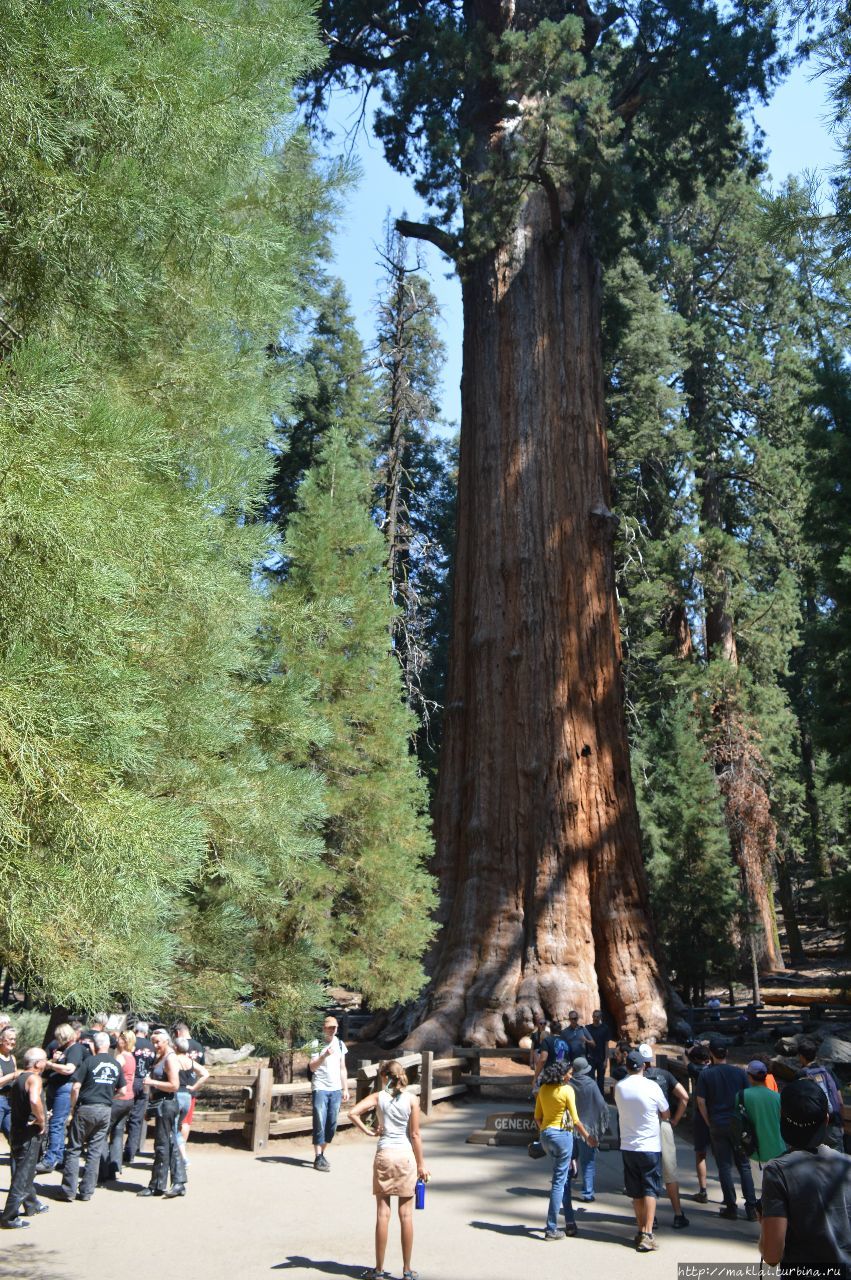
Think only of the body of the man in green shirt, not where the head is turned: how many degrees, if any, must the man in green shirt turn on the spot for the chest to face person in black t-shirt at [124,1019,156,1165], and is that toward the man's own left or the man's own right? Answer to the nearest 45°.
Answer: approximately 90° to the man's own left

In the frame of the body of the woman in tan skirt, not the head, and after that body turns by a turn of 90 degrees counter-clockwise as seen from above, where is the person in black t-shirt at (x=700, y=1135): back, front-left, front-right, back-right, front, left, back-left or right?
back-right

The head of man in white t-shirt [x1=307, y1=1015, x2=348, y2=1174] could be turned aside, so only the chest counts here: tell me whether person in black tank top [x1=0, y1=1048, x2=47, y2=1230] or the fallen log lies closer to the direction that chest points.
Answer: the person in black tank top

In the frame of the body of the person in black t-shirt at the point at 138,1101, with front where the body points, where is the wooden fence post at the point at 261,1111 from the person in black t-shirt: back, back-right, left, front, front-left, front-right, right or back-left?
left

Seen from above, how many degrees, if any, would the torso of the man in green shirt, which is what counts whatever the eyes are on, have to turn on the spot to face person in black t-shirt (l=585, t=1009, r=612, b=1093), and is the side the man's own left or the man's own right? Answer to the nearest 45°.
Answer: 0° — they already face them

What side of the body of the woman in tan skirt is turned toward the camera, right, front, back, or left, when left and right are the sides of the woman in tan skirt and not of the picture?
back

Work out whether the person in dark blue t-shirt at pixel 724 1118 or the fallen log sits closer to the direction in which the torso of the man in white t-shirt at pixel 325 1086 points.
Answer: the person in dark blue t-shirt

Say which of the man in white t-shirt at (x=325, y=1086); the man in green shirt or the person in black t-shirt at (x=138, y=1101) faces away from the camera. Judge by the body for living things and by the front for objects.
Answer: the man in green shirt

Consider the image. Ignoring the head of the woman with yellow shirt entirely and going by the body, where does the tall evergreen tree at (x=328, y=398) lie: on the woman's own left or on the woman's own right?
on the woman's own left

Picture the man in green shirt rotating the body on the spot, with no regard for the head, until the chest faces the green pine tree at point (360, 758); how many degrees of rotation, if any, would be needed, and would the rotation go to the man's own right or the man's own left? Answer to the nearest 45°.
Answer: approximately 45° to the man's own left

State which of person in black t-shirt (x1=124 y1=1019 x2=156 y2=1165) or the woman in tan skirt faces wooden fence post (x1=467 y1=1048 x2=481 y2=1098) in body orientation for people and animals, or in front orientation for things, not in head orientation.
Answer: the woman in tan skirt

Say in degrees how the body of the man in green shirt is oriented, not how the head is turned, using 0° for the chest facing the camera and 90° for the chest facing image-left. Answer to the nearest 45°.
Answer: approximately 180°

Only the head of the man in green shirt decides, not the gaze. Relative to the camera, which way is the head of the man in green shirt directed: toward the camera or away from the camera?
away from the camera

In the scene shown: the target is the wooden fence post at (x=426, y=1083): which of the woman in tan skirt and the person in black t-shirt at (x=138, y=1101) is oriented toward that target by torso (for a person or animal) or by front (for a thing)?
the woman in tan skirt

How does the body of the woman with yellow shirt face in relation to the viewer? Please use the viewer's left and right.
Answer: facing away from the viewer and to the right of the viewer

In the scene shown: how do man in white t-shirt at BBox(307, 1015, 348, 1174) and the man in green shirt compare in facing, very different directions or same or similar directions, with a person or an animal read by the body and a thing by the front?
very different directions
